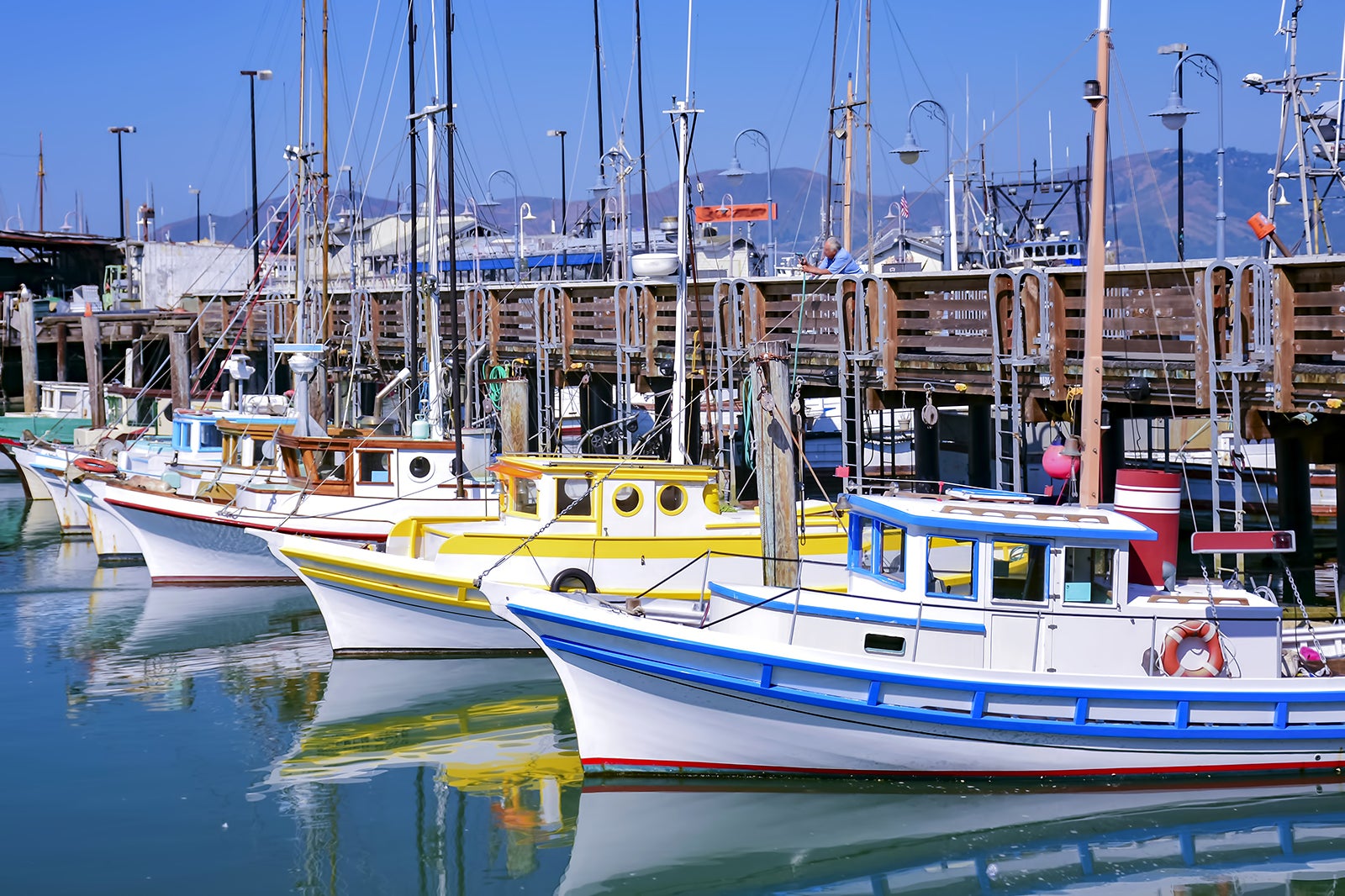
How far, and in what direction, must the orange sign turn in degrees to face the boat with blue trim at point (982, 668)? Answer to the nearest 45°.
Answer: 0° — it already faces it

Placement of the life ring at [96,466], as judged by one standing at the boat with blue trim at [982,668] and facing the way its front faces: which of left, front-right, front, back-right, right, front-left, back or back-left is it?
front-right

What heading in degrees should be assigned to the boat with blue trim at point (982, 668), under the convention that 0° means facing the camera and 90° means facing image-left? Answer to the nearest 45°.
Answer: approximately 90°

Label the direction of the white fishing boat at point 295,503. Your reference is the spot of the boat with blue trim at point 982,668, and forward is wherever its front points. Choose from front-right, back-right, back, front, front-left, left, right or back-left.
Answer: front-right

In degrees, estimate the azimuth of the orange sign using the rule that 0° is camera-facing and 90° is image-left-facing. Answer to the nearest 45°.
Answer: approximately 0°

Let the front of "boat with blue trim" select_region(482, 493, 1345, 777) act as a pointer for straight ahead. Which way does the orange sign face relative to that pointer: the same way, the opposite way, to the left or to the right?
to the left

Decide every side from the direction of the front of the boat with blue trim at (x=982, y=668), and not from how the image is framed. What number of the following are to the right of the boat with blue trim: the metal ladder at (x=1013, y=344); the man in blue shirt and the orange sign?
3

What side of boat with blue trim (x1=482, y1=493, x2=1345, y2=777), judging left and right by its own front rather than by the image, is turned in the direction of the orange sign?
right

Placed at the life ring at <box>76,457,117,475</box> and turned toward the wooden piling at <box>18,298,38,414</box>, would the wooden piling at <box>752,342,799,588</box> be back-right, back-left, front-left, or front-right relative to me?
back-right

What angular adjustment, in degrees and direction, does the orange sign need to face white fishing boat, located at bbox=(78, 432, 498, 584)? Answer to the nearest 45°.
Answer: approximately 45° to its right

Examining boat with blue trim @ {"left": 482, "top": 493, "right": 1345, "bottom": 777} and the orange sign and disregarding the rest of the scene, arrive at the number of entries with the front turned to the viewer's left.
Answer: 1
